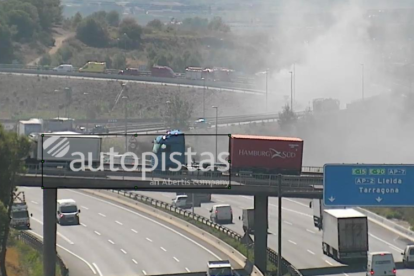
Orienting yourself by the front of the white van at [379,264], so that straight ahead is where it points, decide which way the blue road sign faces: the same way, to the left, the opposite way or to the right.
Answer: the opposite way

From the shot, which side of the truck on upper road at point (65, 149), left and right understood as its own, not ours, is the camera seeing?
left

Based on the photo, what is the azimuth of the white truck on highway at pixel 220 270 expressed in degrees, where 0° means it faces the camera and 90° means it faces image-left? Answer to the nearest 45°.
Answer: approximately 0°

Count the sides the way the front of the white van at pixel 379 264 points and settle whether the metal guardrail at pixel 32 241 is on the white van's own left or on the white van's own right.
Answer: on the white van's own left

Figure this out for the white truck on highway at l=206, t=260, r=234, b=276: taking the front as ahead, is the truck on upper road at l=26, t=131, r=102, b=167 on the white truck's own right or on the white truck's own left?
on the white truck's own right

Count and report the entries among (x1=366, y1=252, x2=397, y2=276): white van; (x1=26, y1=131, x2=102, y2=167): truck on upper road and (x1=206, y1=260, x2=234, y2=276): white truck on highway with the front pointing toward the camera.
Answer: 1

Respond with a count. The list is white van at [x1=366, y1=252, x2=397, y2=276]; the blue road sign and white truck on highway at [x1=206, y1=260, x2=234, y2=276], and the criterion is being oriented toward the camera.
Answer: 2

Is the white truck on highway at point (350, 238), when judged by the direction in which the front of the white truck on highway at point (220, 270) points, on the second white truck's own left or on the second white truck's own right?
on the second white truck's own left

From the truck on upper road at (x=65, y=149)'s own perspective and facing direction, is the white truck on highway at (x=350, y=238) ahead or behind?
behind

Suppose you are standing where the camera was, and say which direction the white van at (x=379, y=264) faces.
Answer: facing away from the viewer
